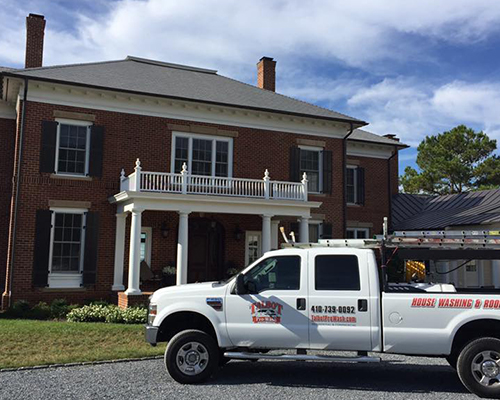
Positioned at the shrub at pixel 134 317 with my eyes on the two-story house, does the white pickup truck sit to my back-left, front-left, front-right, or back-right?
back-right

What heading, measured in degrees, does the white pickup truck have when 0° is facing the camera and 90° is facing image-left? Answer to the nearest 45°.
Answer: approximately 90°

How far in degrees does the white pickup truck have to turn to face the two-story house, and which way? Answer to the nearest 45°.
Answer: approximately 45° to its right

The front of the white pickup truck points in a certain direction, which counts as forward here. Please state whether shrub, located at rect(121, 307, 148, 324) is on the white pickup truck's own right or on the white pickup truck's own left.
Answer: on the white pickup truck's own right

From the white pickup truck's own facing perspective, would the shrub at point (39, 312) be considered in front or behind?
in front
